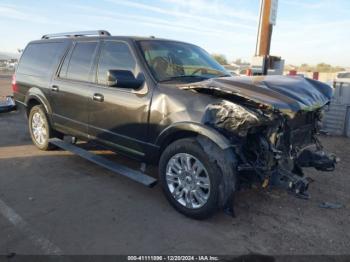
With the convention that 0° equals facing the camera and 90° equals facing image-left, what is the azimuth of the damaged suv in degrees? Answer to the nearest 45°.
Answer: approximately 315°
